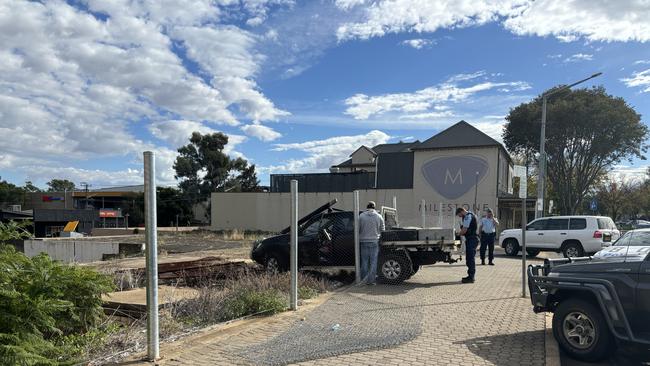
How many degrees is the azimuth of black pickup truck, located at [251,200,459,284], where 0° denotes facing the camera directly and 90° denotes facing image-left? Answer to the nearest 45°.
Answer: approximately 135°

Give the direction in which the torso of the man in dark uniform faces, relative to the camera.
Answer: to the viewer's left
